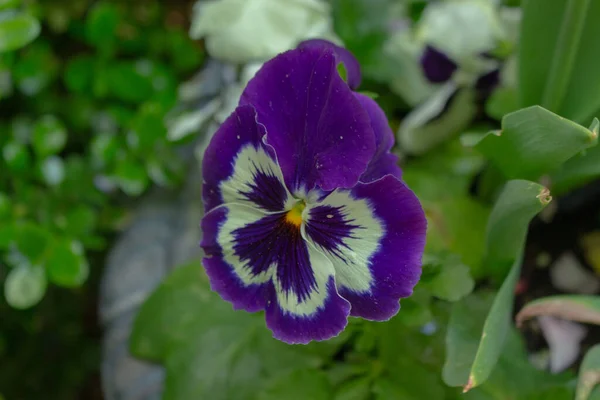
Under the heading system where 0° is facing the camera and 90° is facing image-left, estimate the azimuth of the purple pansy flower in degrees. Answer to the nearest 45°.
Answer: approximately 0°
